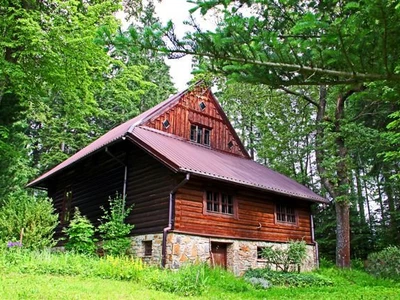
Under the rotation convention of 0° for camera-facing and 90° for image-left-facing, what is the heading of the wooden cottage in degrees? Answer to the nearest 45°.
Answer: approximately 315°

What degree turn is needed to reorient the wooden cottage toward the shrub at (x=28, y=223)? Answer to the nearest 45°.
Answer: approximately 135° to its right

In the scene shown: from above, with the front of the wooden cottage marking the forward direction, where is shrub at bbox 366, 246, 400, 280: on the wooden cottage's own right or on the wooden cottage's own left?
on the wooden cottage's own left

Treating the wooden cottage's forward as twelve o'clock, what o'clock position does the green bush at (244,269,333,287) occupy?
The green bush is roughly at 11 o'clock from the wooden cottage.
